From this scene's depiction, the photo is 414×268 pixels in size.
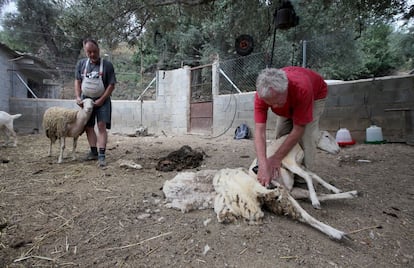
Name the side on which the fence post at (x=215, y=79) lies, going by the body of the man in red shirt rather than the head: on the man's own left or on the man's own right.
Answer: on the man's own right

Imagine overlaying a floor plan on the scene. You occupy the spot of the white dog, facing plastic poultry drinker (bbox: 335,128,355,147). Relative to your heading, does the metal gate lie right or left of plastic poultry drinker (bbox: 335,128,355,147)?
left

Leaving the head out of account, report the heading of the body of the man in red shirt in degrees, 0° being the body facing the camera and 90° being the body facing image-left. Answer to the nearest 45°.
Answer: approximately 45°

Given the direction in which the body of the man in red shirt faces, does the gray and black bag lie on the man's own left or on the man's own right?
on the man's own right

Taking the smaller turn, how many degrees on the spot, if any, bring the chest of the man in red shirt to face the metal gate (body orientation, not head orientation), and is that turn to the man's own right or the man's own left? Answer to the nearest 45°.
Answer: approximately 135° to the man's own right

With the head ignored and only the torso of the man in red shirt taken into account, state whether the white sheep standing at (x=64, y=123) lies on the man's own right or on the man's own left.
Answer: on the man's own right

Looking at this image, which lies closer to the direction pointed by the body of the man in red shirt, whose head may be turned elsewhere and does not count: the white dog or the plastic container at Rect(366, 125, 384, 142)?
the white dog
